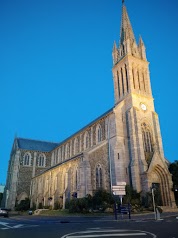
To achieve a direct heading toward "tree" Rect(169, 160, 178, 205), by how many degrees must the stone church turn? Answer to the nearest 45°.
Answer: approximately 45° to its left
